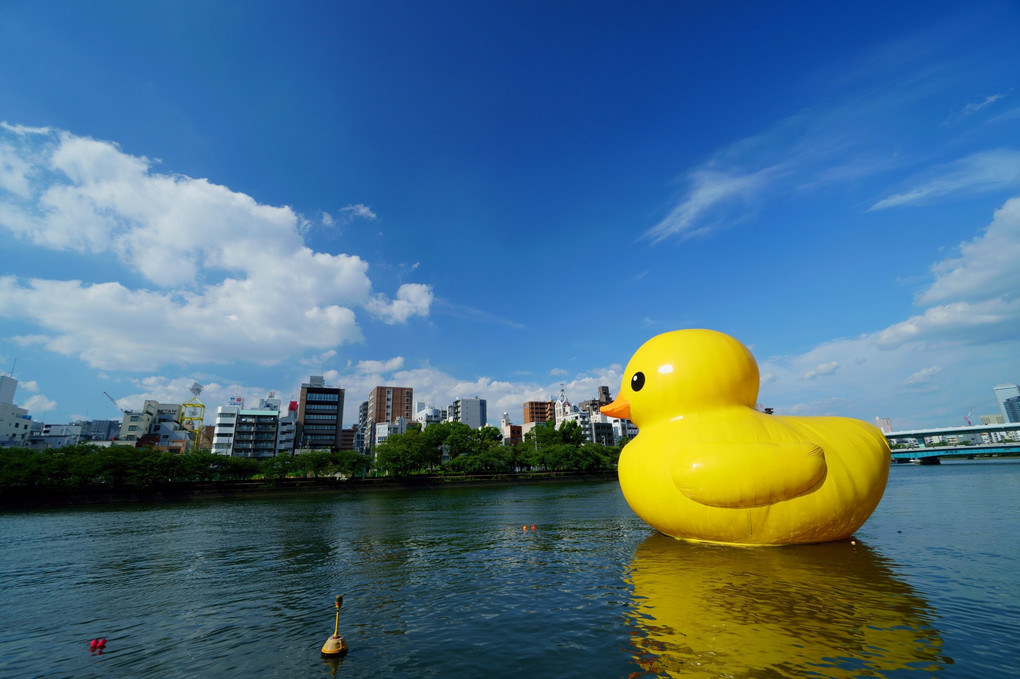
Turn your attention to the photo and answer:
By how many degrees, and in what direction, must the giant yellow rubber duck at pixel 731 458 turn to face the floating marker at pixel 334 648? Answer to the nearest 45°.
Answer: approximately 45° to its left

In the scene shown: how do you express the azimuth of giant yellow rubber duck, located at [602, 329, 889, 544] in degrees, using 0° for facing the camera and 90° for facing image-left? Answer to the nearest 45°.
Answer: approximately 90°
